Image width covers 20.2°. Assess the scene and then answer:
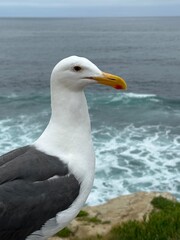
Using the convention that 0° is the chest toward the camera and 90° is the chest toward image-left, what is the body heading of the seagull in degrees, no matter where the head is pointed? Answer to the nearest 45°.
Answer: approximately 270°
